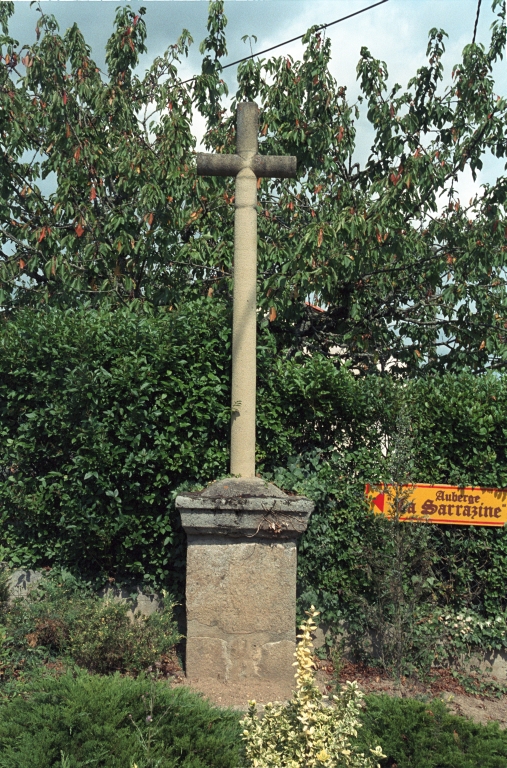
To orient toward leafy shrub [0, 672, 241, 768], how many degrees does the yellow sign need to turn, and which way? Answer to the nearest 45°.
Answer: approximately 45° to its right

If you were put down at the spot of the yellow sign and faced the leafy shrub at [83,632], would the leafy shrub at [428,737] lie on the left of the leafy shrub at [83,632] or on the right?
left

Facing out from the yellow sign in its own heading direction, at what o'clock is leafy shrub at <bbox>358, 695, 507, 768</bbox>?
The leafy shrub is roughly at 12 o'clock from the yellow sign.

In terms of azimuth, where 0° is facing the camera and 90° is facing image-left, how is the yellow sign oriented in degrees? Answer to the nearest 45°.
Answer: approximately 0°

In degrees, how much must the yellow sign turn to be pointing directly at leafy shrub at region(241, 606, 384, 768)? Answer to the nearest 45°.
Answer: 0° — it already faces it

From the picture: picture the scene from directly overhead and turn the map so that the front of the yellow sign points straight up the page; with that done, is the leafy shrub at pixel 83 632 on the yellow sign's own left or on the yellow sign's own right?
on the yellow sign's own right
